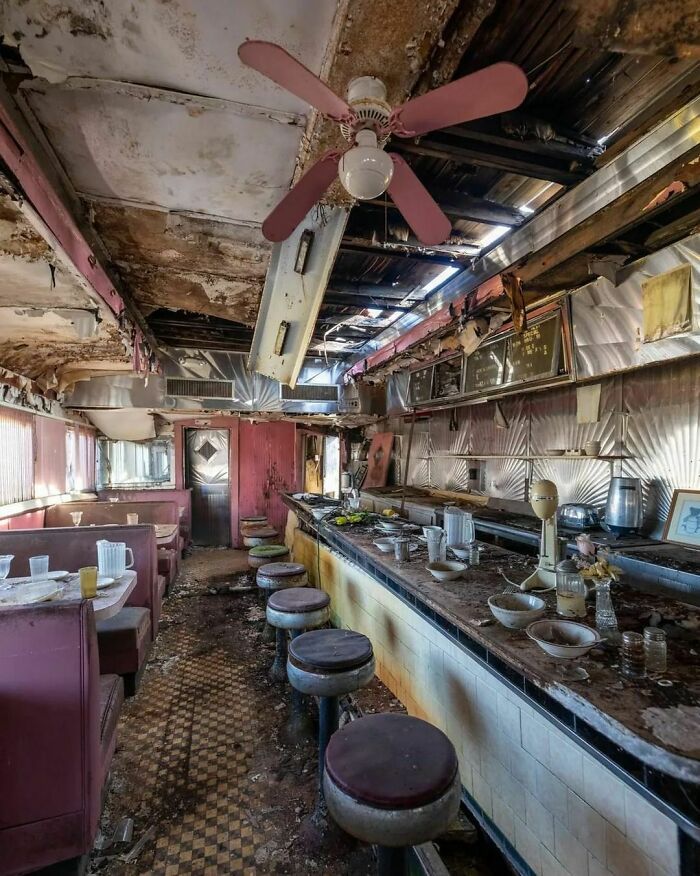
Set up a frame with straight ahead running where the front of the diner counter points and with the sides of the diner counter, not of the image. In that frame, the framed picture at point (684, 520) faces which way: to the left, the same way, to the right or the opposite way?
the same way

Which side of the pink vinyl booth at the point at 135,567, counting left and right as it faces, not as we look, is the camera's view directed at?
front

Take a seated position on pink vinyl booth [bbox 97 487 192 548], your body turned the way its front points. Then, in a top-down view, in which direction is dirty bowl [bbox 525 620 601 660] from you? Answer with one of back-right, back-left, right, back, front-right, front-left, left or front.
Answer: front

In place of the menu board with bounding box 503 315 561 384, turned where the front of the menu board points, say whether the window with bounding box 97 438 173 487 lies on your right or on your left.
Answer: on your right

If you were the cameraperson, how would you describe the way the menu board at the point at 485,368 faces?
facing the viewer and to the left of the viewer

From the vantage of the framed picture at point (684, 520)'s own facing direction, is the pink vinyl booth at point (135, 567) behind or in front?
in front

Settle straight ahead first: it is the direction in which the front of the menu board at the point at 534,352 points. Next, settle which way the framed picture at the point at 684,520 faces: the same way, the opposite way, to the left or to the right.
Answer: the same way

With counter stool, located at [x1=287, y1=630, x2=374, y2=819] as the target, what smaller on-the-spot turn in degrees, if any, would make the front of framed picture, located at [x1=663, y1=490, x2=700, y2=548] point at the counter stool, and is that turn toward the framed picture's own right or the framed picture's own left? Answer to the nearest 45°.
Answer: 0° — it already faces it

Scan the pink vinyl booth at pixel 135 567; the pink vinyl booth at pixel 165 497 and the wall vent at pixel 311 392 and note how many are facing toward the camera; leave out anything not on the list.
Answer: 3

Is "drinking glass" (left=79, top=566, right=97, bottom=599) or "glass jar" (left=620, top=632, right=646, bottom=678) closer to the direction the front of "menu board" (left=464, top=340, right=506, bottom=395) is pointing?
the drinking glass

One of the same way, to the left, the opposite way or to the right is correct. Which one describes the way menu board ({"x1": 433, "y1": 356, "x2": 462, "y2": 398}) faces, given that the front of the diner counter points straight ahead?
the same way

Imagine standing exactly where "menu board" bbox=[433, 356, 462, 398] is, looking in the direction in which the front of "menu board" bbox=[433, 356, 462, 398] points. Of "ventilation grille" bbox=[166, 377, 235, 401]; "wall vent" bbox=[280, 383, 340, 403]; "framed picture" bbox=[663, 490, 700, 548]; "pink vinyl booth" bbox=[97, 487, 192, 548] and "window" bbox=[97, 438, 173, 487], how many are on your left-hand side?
1

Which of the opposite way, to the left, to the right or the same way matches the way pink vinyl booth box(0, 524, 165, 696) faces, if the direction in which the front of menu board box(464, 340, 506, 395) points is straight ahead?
to the left

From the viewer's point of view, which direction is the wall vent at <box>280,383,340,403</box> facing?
toward the camera

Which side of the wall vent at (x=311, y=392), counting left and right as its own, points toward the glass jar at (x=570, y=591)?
front

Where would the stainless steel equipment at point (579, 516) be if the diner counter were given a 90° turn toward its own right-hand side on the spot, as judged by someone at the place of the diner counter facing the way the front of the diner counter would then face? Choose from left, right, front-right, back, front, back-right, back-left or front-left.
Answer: front-right

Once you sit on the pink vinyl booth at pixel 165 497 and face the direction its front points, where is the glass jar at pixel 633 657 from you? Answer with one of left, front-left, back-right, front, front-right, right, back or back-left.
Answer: front
